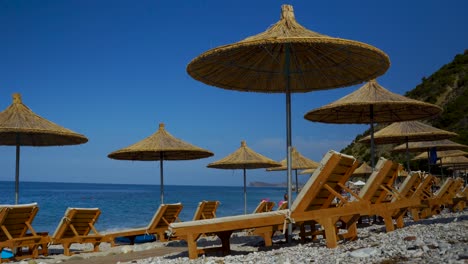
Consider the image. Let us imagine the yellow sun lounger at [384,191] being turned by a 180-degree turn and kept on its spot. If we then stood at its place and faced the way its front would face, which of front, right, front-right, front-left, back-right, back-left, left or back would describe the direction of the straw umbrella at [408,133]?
back-left

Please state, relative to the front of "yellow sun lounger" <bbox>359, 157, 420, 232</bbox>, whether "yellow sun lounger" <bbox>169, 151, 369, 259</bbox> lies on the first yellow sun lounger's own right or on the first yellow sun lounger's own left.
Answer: on the first yellow sun lounger's own left

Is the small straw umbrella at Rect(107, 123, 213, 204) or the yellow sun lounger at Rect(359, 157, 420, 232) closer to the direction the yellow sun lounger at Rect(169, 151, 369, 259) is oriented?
the small straw umbrella

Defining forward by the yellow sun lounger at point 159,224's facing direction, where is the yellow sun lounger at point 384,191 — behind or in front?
behind

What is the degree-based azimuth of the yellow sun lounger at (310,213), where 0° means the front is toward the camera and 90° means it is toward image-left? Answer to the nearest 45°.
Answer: approximately 90°

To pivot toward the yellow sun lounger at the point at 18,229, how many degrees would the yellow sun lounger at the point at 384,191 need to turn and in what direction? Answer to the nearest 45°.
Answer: approximately 45° to its left

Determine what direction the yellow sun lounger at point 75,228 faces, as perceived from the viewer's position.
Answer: facing away from the viewer and to the left of the viewer

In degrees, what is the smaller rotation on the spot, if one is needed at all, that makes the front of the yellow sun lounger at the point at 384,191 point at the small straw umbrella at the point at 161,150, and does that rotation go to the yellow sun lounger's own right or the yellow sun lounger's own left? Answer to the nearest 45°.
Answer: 0° — it already faces it

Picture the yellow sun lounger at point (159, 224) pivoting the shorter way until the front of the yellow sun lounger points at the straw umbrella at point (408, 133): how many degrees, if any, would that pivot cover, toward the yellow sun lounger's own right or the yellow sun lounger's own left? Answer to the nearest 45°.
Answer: approximately 135° to the yellow sun lounger's own right

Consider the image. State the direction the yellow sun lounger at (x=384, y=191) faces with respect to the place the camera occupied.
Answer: facing away from the viewer and to the left of the viewer
